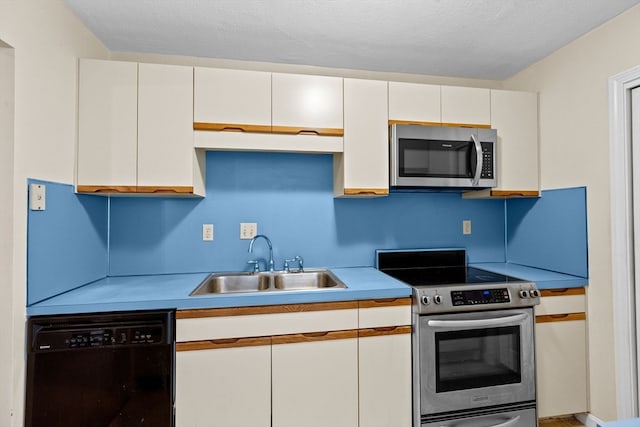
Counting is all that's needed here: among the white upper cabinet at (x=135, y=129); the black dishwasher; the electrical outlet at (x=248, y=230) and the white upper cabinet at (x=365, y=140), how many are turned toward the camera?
4

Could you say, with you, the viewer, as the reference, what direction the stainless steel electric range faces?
facing the viewer and to the right of the viewer

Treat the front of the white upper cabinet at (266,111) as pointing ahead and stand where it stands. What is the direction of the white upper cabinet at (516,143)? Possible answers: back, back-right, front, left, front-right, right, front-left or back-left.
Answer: left

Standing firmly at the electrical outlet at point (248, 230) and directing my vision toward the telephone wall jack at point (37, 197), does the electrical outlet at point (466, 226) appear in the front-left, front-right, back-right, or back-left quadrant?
back-left

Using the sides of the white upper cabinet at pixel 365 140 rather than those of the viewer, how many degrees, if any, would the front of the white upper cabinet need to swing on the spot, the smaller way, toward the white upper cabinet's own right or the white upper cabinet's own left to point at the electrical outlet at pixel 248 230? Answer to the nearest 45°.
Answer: approximately 90° to the white upper cabinet's own right

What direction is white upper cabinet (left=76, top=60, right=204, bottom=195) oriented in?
toward the camera

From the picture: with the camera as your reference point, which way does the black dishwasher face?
facing the viewer

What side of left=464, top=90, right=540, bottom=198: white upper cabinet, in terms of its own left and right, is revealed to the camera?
front

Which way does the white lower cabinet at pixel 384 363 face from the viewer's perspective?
toward the camera
